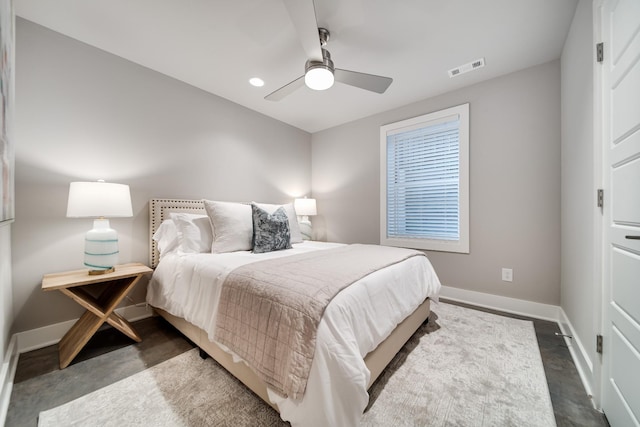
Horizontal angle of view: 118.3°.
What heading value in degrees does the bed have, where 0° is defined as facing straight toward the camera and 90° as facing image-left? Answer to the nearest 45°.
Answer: approximately 315°

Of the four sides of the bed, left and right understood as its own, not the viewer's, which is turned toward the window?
left

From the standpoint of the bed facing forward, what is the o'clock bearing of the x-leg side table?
The x-leg side table is roughly at 5 o'clock from the bed.
